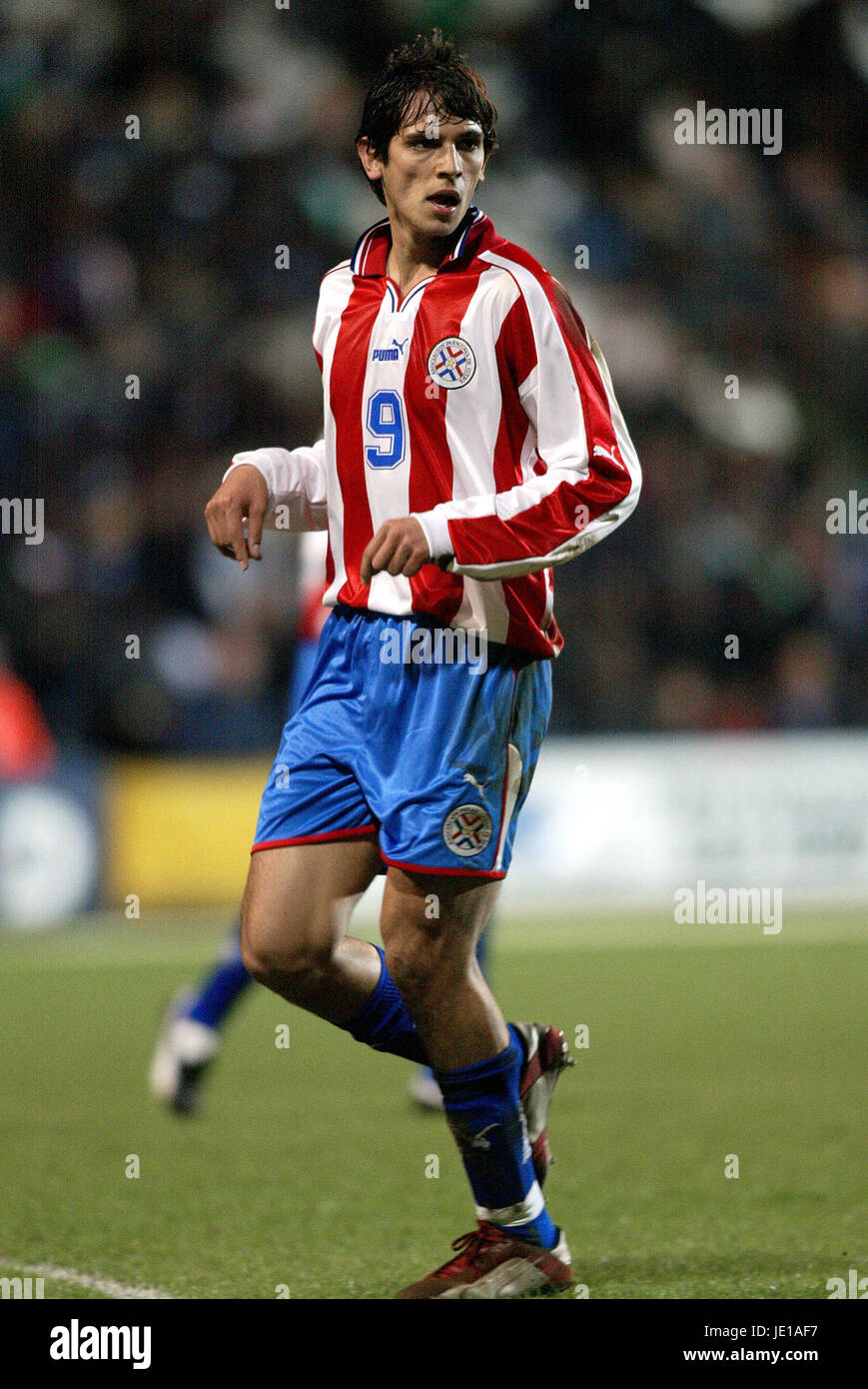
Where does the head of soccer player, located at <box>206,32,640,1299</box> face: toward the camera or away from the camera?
toward the camera

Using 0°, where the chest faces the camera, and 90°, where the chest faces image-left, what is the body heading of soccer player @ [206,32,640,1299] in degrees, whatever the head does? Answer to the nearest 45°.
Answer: approximately 45°

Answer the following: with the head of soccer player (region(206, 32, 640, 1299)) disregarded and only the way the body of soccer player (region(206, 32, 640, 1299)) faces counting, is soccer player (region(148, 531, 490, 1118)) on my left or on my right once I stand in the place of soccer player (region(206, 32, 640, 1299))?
on my right
